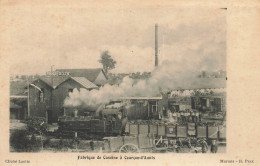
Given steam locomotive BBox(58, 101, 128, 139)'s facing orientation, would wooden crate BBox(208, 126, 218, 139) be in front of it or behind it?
behind

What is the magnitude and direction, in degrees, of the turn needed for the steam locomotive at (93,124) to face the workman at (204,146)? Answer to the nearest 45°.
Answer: approximately 180°

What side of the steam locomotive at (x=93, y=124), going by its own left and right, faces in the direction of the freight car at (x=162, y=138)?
back

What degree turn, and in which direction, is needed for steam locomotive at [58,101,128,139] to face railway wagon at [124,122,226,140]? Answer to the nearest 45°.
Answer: approximately 180°

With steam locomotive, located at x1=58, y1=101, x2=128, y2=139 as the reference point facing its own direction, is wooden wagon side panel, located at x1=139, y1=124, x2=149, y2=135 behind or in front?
behind

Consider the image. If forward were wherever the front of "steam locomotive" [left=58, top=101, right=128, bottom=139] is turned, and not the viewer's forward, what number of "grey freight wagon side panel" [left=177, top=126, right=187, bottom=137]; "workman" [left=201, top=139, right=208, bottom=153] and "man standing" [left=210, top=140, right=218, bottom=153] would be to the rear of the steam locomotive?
3

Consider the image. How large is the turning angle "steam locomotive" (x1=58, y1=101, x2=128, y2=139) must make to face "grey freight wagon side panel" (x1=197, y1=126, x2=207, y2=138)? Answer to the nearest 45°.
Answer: approximately 180°

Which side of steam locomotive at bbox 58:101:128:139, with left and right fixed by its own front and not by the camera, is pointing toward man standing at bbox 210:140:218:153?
back

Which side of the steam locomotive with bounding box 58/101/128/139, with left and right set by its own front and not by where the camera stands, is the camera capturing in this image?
left

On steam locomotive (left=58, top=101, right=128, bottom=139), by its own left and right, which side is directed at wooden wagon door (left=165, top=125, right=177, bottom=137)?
back
